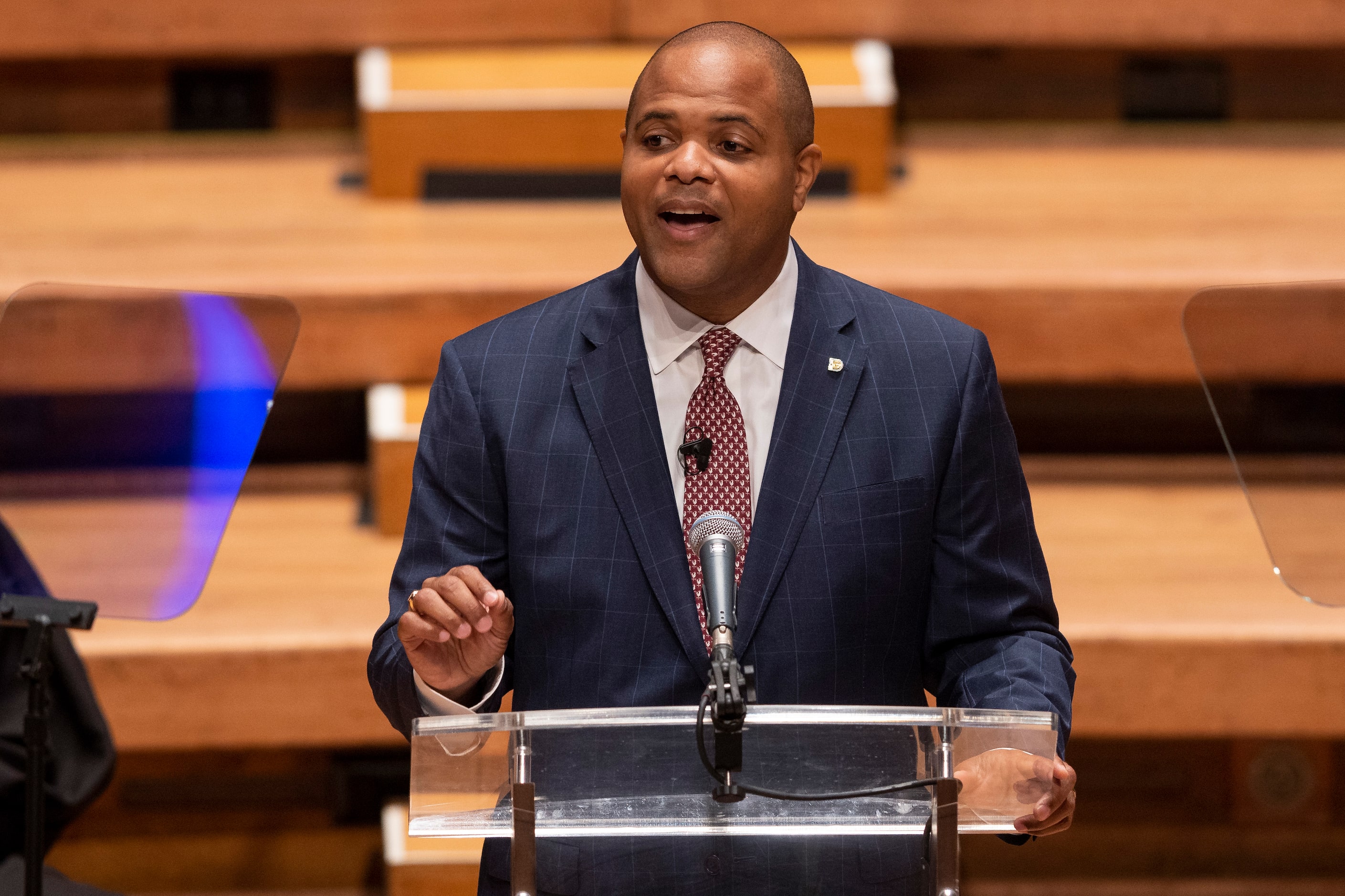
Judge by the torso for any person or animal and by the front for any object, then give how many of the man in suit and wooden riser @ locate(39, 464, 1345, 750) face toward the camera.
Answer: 2

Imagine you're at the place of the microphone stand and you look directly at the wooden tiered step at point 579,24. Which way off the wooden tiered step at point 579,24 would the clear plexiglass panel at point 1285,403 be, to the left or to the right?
right
